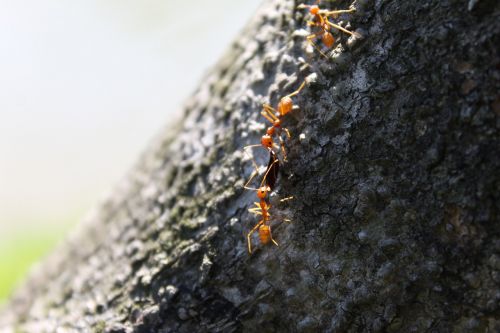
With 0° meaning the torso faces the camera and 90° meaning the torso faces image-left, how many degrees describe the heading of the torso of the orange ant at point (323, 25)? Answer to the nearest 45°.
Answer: approximately 135°

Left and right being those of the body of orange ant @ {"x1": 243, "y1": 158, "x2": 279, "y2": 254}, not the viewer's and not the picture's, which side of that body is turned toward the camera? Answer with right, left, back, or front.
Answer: back
